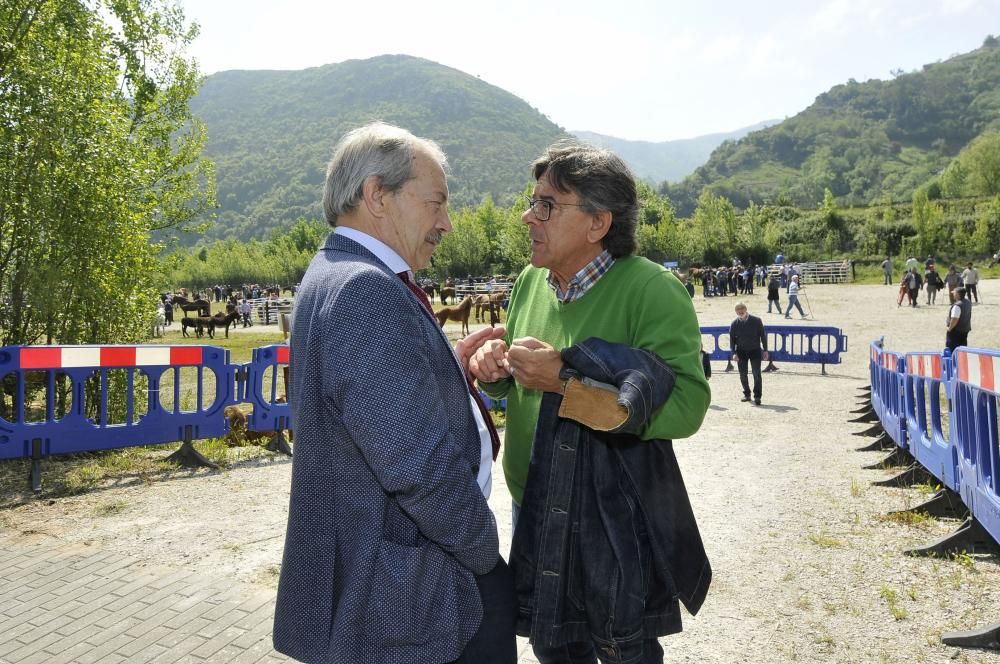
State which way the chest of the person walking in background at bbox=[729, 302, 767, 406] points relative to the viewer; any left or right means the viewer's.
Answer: facing the viewer

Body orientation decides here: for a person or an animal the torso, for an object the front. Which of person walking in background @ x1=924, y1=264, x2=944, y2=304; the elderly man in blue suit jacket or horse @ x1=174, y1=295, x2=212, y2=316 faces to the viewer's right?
the elderly man in blue suit jacket

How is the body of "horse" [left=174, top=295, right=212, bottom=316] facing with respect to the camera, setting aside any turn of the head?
to the viewer's left

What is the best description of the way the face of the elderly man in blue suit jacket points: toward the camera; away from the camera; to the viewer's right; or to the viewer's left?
to the viewer's right

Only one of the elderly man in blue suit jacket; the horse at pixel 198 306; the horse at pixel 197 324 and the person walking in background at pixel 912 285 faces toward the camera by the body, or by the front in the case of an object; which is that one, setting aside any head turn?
the person walking in background

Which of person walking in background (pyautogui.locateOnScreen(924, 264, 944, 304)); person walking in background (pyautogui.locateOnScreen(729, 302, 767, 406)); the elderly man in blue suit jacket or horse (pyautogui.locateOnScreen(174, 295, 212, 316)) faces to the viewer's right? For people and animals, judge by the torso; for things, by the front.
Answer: the elderly man in blue suit jacket

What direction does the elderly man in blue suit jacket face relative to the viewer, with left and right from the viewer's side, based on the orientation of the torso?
facing to the right of the viewer
